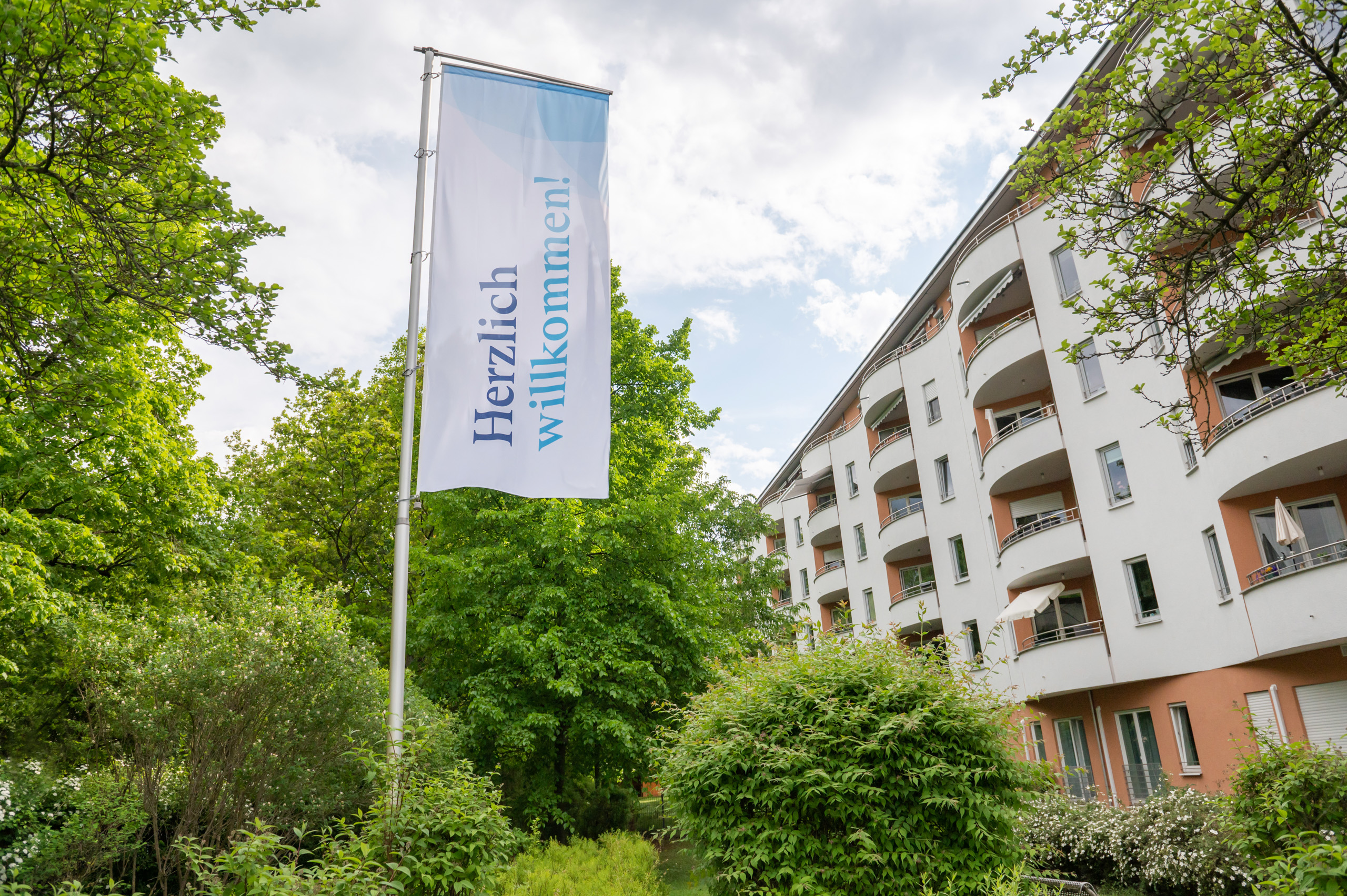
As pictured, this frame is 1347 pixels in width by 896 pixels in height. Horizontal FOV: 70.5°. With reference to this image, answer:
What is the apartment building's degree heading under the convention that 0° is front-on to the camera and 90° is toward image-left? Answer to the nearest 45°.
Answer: approximately 45°

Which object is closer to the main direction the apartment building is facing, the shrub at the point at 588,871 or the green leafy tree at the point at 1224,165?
the shrub

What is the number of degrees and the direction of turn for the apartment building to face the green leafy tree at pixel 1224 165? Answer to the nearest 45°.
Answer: approximately 45° to its left

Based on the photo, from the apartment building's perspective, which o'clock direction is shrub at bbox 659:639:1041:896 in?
The shrub is roughly at 11 o'clock from the apartment building.
